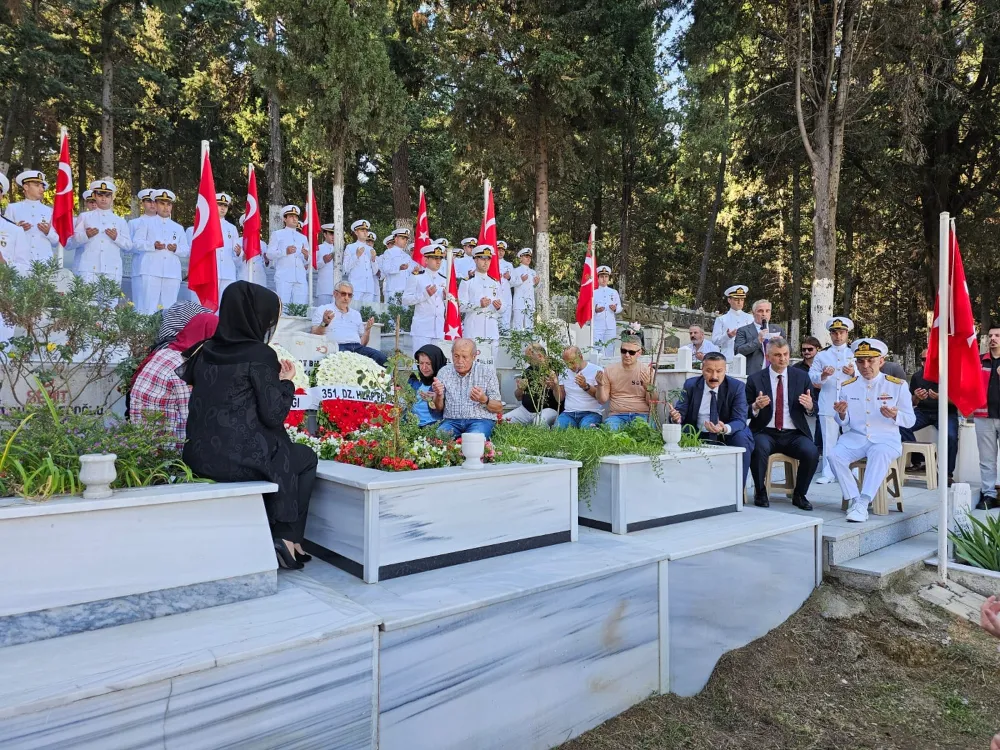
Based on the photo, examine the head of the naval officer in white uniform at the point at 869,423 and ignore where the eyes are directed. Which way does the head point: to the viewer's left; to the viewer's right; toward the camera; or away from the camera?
toward the camera

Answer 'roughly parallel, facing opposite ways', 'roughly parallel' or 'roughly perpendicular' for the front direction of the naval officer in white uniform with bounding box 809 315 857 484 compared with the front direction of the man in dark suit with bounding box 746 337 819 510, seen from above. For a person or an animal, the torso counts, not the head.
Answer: roughly parallel

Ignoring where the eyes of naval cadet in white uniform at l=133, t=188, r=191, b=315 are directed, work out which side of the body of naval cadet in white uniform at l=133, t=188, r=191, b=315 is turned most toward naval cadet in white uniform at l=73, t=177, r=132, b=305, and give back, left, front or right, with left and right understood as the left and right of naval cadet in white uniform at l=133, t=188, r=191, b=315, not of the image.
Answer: right

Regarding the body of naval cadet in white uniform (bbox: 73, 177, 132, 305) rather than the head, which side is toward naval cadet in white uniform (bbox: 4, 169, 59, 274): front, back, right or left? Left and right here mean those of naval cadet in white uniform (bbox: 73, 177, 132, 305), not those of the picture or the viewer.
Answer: right

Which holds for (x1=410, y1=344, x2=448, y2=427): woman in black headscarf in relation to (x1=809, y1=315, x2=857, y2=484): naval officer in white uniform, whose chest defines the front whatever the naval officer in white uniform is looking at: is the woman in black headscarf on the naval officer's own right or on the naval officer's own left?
on the naval officer's own right

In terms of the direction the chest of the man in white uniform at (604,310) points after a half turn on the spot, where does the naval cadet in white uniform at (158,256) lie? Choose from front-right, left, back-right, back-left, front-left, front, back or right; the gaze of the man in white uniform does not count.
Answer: back-left

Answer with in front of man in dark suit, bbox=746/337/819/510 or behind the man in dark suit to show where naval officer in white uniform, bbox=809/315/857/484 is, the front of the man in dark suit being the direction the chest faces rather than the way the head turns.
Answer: behind

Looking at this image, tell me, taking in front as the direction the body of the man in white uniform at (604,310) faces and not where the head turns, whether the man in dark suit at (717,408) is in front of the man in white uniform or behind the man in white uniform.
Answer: in front

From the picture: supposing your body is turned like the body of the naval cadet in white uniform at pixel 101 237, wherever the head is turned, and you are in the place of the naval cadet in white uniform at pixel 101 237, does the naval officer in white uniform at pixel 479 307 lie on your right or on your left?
on your left

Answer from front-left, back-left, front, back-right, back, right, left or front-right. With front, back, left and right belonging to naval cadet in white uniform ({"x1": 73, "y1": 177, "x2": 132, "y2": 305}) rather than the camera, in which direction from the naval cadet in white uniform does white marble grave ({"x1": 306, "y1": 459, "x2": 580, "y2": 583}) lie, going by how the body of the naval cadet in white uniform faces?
front

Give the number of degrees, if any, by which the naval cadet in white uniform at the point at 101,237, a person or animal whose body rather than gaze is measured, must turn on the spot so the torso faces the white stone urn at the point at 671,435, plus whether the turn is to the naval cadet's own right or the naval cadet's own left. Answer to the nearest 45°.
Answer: approximately 45° to the naval cadet's own left

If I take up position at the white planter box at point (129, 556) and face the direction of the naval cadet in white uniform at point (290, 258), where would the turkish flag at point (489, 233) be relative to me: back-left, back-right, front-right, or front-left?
front-right

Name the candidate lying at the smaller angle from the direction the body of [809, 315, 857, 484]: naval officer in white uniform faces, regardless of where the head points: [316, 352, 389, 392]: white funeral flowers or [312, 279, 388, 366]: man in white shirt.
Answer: the white funeral flowers

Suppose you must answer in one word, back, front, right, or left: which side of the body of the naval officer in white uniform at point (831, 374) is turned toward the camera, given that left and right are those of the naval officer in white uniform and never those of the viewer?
front

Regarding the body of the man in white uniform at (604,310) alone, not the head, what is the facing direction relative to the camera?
toward the camera
